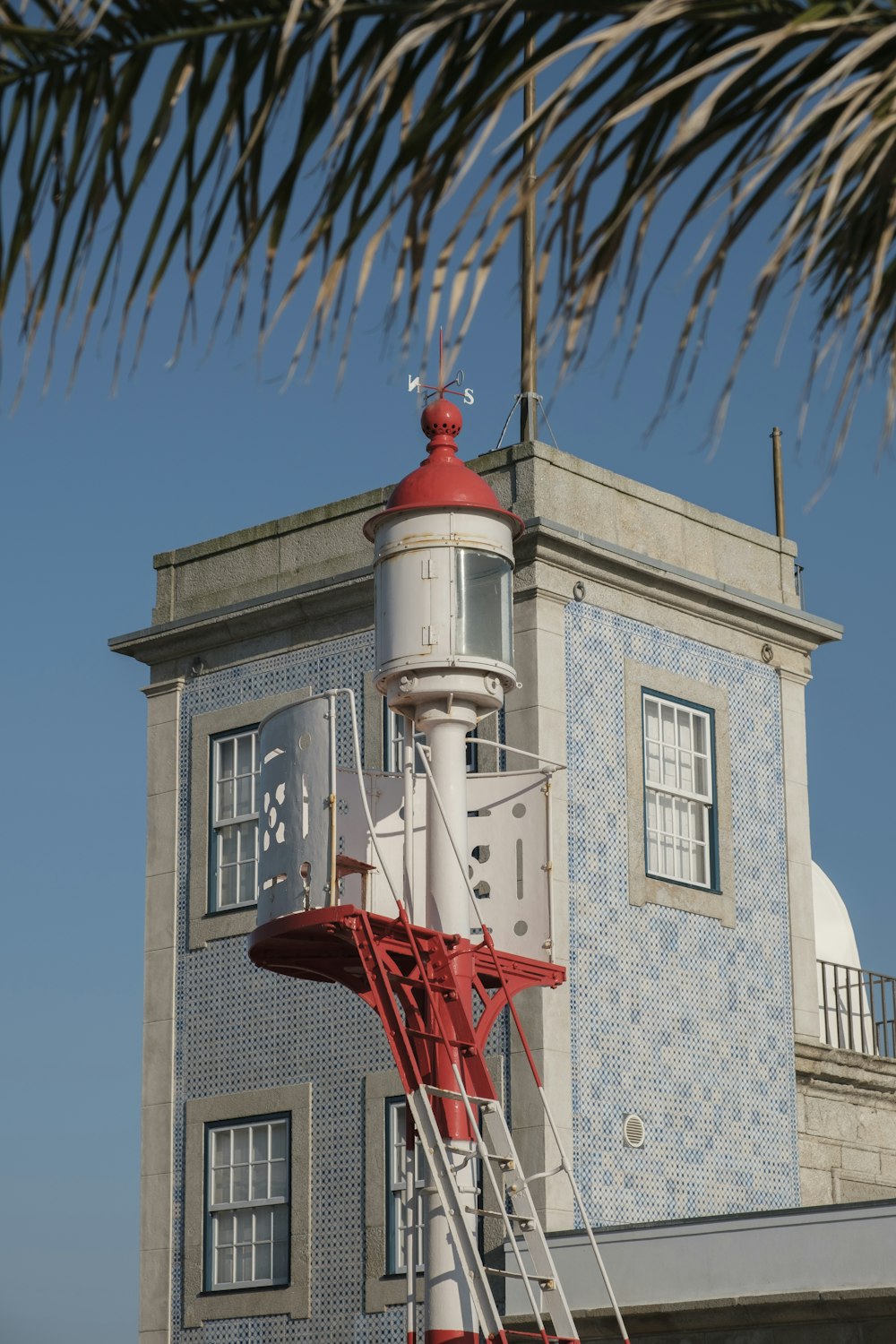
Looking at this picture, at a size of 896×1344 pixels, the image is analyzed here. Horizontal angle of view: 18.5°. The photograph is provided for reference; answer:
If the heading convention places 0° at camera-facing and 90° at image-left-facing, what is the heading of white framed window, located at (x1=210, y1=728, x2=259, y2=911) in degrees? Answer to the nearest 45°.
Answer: approximately 45°

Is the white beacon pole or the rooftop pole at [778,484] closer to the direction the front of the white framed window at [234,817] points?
the white beacon pole

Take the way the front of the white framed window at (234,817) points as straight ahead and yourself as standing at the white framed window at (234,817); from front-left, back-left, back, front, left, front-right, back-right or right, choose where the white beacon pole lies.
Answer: front-left

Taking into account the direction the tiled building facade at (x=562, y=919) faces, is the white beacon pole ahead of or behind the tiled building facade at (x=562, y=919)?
ahead

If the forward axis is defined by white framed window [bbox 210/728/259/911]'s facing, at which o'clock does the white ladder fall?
The white ladder is roughly at 10 o'clock from the white framed window.
